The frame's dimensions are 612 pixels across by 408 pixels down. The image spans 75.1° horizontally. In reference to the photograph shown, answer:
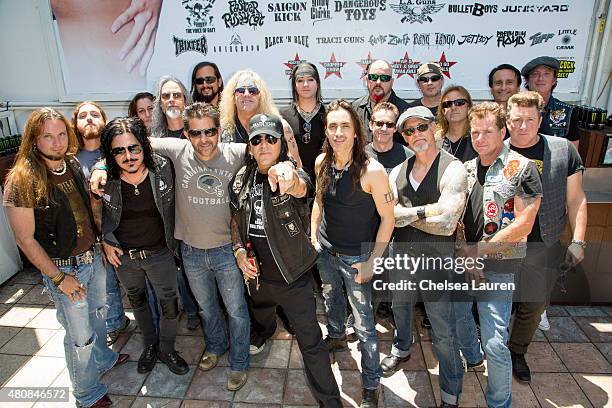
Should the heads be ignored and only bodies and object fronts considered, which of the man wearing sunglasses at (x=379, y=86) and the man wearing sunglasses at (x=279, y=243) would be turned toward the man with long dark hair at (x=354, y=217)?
the man wearing sunglasses at (x=379, y=86)

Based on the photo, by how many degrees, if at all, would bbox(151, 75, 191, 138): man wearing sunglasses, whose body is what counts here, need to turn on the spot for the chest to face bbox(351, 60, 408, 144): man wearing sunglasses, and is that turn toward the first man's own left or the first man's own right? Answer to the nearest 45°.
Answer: approximately 90° to the first man's own left

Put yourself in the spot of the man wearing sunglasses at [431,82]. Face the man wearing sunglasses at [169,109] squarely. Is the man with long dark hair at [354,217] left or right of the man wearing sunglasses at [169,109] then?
left

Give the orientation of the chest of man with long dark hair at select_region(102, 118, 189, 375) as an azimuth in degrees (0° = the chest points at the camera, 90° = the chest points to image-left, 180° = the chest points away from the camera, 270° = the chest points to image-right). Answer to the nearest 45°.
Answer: approximately 0°

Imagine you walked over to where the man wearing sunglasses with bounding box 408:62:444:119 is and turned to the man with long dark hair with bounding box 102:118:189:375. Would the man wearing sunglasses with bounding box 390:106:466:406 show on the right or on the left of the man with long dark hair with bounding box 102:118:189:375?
left

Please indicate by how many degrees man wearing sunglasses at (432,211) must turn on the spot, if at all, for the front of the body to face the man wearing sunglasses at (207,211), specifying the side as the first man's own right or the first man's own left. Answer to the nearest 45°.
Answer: approximately 45° to the first man's own right

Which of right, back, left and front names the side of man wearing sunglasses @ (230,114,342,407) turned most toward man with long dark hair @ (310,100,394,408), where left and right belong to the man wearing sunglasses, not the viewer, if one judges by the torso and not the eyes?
left

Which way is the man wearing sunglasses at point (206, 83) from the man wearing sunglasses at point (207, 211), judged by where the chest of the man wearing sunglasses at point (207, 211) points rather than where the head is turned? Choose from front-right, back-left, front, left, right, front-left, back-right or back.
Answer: back

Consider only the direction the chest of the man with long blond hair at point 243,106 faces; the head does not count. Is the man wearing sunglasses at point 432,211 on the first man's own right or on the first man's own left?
on the first man's own left

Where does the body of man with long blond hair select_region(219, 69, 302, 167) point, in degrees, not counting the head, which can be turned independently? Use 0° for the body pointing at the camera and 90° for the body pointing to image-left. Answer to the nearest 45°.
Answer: approximately 0°
